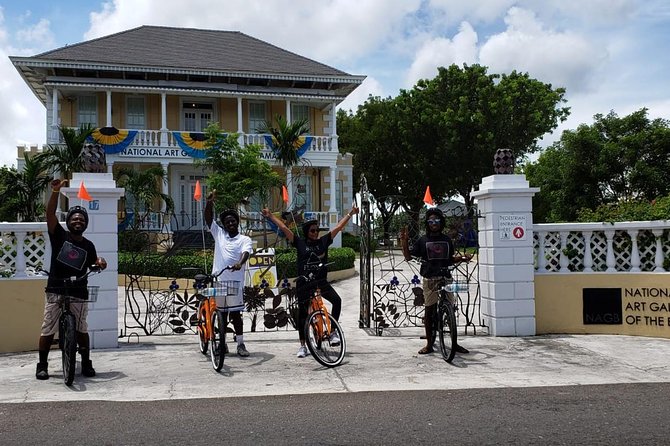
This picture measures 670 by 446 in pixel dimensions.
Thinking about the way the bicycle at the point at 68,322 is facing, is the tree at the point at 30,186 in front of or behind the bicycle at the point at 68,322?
behind

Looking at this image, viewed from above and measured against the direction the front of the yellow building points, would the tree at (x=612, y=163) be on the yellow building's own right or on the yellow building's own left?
on the yellow building's own left

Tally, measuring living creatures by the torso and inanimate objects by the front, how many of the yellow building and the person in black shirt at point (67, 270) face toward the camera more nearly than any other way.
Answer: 2

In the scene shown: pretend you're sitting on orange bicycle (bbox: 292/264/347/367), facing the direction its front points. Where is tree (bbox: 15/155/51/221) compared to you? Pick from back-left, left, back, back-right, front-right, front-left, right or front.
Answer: back

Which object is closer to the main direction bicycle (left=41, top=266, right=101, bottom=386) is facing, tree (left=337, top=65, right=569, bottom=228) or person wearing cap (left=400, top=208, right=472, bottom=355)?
the person wearing cap

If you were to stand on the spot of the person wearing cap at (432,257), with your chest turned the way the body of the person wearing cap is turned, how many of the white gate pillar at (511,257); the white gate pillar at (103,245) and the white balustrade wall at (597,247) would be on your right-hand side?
1
